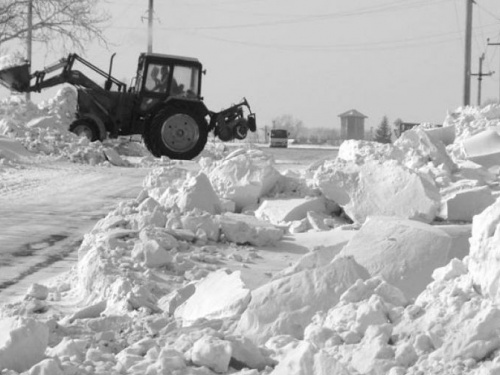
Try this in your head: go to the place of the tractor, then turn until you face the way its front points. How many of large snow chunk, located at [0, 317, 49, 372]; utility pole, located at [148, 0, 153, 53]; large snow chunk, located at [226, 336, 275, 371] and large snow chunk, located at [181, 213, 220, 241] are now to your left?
3

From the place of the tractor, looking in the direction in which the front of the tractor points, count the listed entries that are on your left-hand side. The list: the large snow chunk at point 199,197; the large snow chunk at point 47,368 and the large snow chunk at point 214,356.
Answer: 3

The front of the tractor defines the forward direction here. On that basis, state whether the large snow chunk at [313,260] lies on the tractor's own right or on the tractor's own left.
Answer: on the tractor's own left

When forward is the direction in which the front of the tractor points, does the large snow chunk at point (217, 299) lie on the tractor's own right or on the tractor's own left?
on the tractor's own left

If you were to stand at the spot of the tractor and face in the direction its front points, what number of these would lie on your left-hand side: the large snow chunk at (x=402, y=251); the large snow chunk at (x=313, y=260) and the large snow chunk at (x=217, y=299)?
3

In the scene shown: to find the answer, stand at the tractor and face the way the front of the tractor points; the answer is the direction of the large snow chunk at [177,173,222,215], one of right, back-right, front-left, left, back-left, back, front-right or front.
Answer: left

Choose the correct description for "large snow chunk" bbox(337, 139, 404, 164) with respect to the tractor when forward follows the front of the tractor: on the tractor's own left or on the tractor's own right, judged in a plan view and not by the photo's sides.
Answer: on the tractor's own left

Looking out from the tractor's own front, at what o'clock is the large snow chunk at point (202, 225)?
The large snow chunk is roughly at 9 o'clock from the tractor.

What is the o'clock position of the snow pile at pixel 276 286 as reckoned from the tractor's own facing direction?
The snow pile is roughly at 9 o'clock from the tractor.

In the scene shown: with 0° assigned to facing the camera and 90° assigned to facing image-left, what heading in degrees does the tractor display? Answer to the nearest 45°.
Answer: approximately 90°

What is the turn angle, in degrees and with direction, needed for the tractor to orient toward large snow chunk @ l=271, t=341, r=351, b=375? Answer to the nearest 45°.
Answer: approximately 90° to its left

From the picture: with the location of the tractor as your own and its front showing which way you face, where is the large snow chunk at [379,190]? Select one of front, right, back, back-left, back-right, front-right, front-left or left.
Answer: left

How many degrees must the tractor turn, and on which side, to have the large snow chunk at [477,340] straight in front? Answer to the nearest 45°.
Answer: approximately 90° to its left

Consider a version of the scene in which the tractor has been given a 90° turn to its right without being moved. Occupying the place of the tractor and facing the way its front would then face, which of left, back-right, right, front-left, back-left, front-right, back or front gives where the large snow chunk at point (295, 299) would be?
back

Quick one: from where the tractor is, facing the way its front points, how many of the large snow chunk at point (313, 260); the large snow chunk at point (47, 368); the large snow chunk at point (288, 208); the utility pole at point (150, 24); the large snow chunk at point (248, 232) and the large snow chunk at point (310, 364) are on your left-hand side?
5

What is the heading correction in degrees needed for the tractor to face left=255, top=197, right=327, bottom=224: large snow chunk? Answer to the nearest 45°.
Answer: approximately 90° to its left

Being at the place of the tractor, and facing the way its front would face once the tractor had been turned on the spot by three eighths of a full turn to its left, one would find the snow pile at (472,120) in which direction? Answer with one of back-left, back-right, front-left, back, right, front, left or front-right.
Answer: front

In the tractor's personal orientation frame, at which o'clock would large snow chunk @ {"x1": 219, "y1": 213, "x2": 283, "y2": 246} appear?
The large snow chunk is roughly at 9 o'clock from the tractor.

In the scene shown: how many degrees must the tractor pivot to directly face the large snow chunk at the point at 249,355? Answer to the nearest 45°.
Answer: approximately 90° to its left
